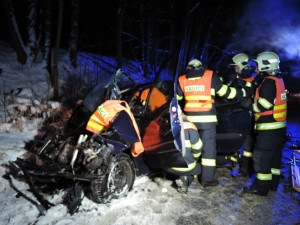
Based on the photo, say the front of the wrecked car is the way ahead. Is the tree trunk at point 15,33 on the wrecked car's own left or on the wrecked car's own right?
on the wrecked car's own right

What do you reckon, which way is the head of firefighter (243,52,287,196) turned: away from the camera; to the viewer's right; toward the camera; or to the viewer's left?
to the viewer's left

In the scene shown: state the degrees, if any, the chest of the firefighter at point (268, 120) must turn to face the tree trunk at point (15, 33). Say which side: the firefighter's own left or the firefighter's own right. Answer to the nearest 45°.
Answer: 0° — they already face it

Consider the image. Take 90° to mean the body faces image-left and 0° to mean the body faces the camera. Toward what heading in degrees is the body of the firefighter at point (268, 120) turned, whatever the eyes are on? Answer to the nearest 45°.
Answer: approximately 90°

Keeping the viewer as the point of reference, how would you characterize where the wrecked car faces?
facing the viewer and to the left of the viewer

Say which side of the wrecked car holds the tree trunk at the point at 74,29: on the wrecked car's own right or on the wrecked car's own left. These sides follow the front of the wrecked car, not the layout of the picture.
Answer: on the wrecked car's own right

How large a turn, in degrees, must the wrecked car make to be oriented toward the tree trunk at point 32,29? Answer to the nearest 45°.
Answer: approximately 90° to its right

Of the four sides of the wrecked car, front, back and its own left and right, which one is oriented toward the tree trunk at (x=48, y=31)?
right
